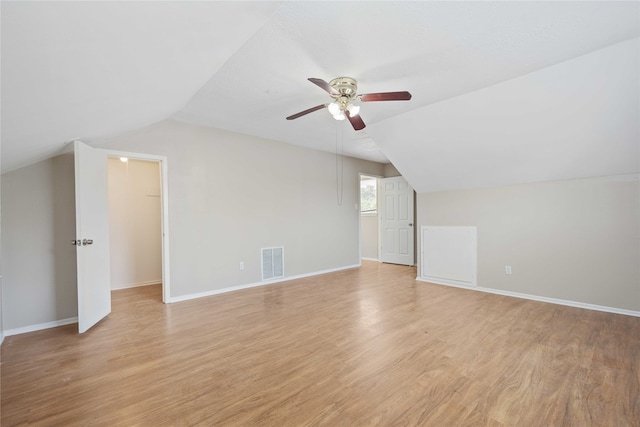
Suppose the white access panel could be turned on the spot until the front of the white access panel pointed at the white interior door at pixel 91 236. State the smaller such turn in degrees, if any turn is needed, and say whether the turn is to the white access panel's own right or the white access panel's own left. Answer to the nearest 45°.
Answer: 0° — it already faces it

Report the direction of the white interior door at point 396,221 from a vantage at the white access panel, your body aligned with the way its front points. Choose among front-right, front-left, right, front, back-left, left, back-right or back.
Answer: right

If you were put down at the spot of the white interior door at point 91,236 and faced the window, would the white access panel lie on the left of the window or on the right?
right

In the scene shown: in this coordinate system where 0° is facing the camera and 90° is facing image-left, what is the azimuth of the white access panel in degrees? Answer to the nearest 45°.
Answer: approximately 45°

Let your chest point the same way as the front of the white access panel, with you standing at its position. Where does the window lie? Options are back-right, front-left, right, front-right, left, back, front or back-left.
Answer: right
